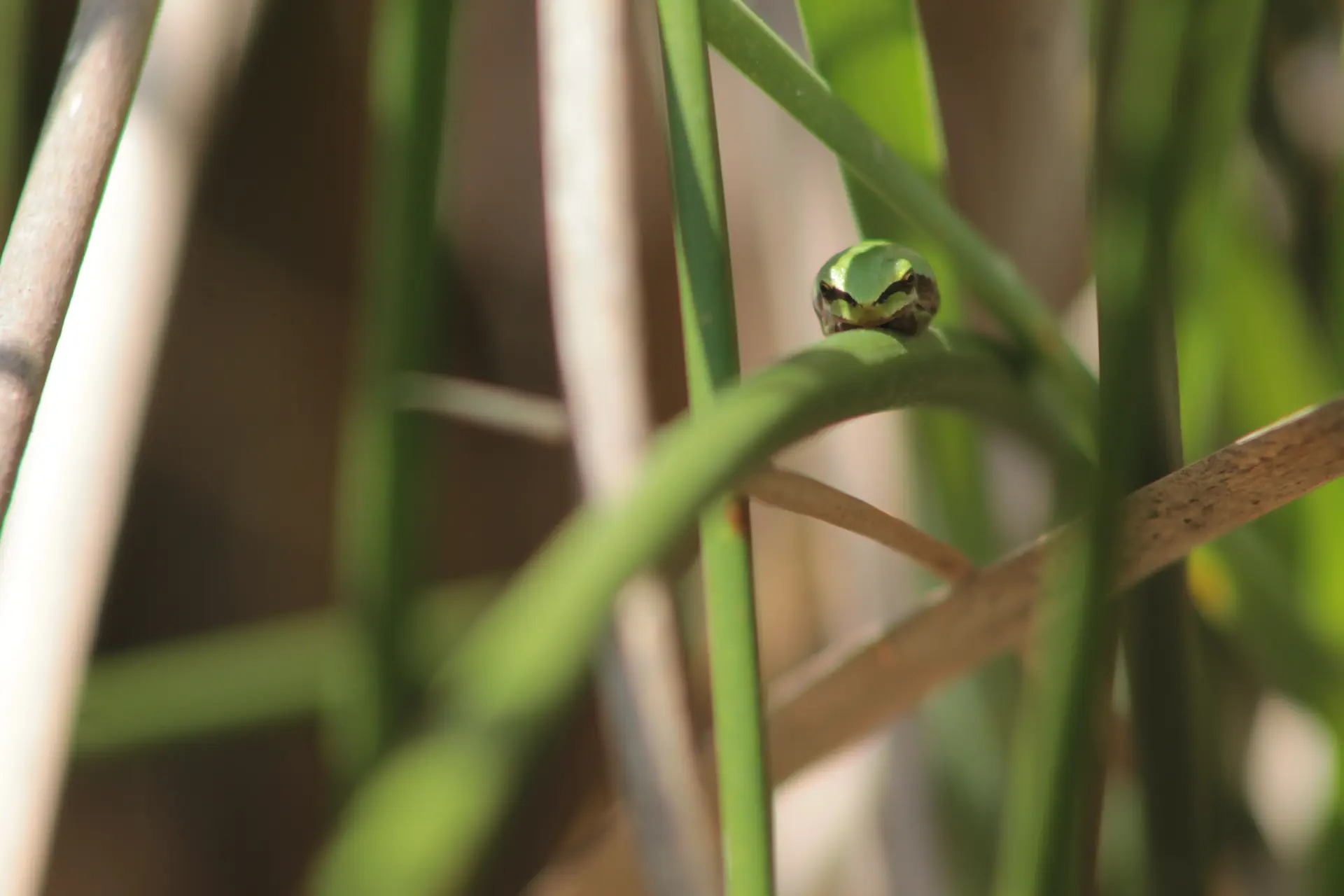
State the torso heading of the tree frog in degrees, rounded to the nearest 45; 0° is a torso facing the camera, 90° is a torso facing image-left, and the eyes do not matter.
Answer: approximately 0°
